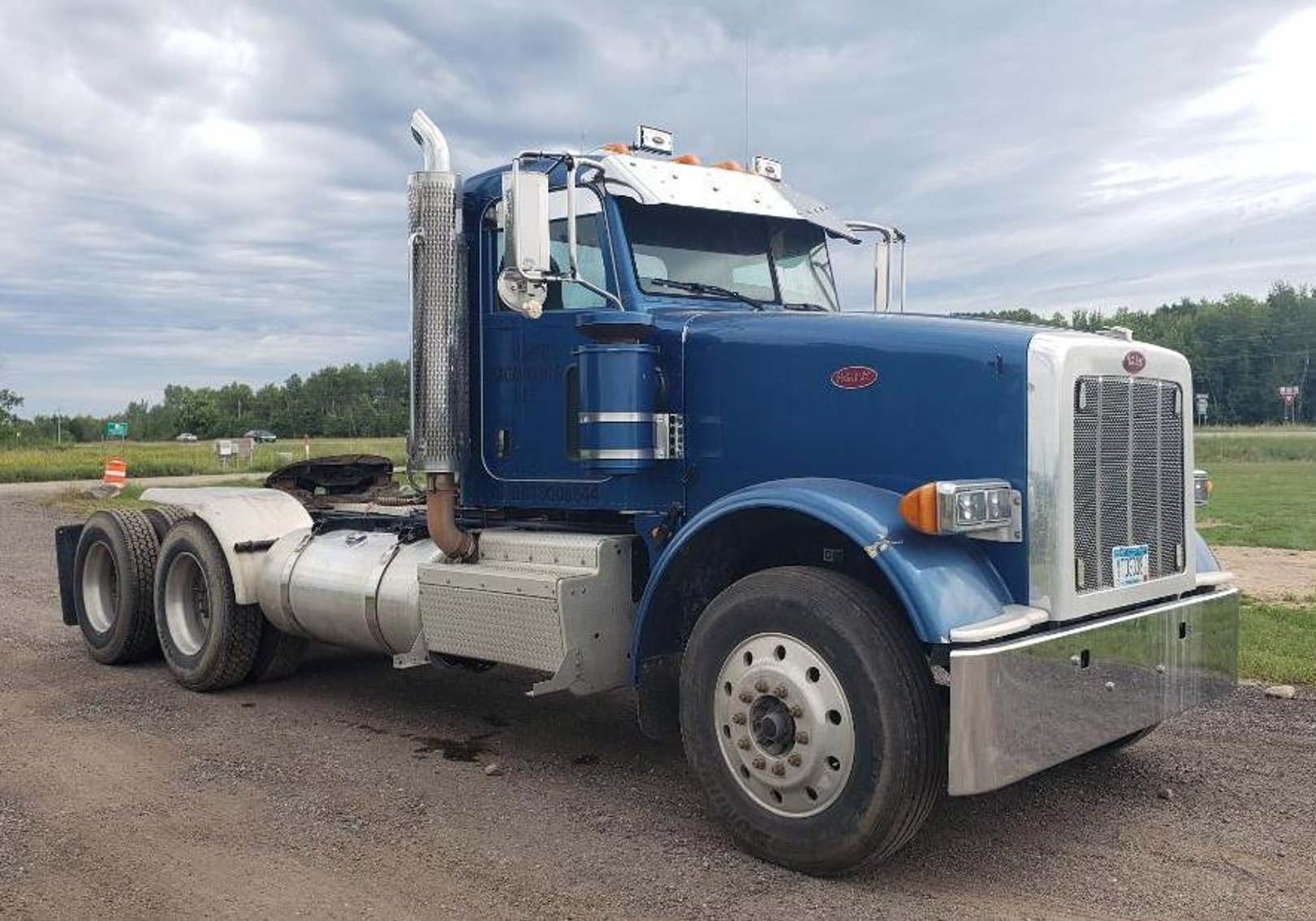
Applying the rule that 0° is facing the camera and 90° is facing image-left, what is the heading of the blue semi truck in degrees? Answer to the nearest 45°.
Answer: approximately 315°
